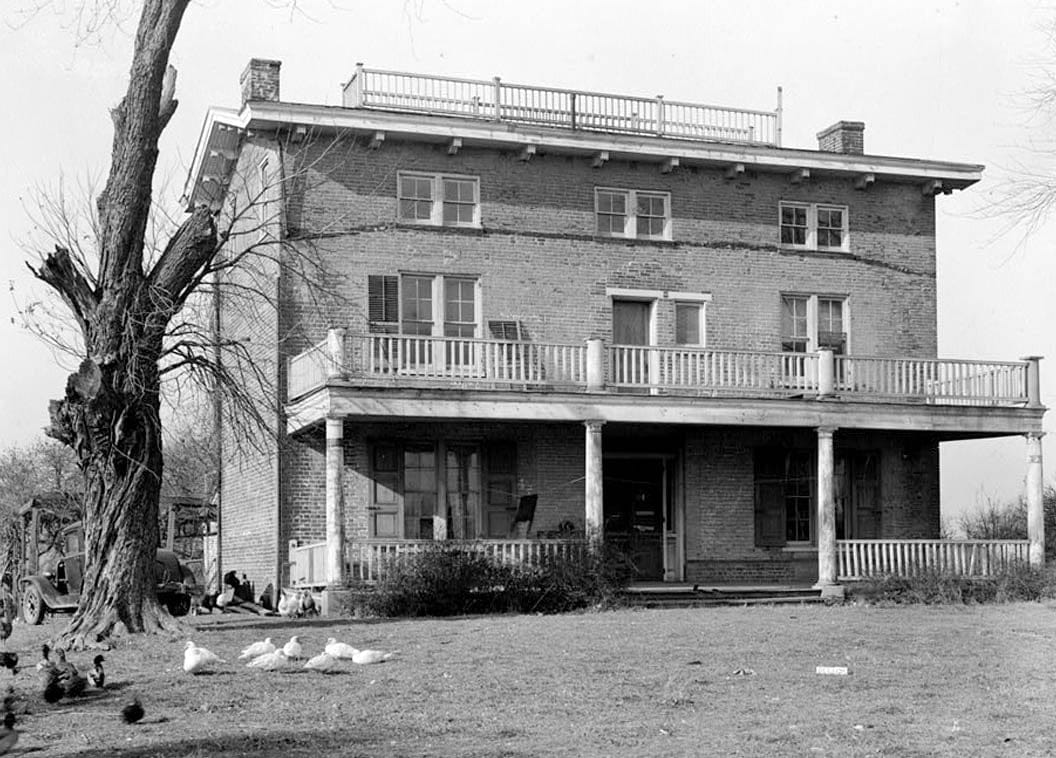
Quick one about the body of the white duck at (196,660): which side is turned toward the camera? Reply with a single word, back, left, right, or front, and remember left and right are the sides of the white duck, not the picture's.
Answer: left

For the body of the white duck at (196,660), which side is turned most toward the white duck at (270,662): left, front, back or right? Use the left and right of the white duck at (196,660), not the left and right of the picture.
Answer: back

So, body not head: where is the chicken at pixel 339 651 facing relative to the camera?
to the viewer's left

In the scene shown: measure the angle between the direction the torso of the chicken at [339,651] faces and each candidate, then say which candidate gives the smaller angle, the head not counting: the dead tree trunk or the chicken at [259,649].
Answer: the chicken

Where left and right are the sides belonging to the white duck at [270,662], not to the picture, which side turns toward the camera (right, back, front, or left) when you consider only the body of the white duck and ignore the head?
left
